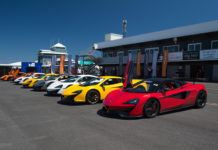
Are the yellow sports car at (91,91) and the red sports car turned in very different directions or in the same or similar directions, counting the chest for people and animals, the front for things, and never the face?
same or similar directions
